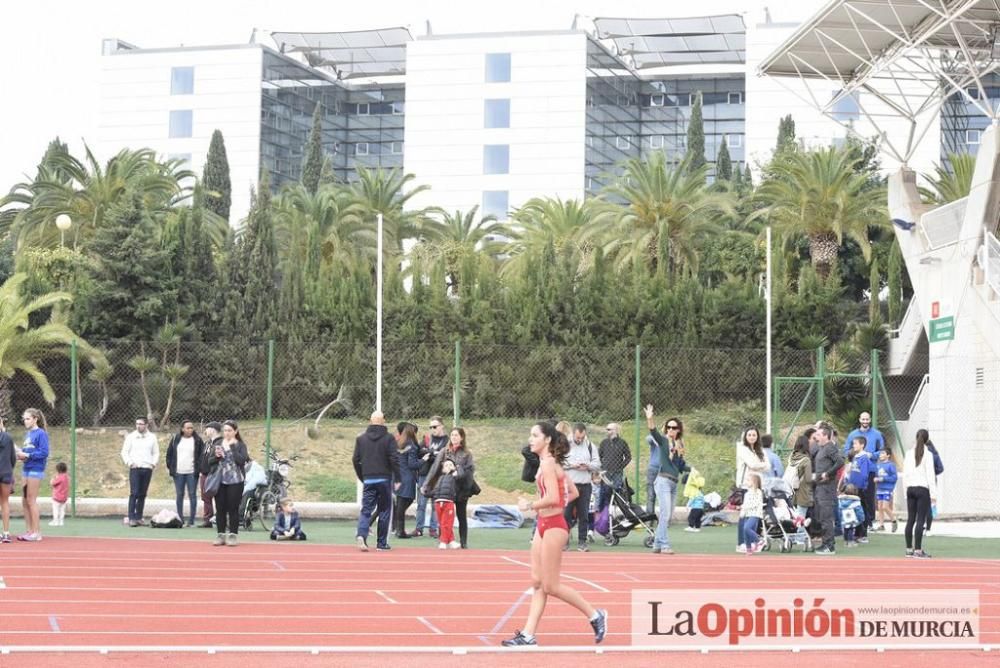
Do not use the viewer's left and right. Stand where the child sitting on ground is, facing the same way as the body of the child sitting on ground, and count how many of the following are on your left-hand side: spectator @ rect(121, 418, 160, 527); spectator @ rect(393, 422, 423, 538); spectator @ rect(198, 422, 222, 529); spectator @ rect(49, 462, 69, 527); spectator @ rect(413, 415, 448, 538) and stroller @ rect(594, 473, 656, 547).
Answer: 3

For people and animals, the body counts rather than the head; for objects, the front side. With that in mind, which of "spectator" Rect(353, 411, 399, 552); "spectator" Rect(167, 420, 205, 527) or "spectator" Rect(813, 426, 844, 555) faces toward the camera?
"spectator" Rect(167, 420, 205, 527)

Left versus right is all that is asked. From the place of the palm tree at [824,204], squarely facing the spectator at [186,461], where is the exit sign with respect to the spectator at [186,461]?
left

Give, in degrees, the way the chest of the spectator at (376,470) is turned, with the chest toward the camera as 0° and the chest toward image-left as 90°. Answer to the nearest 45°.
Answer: approximately 180°

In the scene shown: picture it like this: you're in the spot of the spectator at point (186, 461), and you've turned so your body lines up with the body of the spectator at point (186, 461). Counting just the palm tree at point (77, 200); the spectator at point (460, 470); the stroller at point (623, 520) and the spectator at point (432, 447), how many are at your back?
1

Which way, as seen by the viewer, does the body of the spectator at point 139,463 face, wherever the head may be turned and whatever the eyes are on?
toward the camera

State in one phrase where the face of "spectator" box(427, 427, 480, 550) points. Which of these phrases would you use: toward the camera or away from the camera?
toward the camera

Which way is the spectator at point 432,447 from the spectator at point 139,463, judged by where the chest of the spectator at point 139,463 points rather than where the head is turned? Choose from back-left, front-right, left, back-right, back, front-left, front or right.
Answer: front-left

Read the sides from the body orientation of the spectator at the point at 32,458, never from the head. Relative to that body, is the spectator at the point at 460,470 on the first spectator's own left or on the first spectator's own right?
on the first spectator's own left

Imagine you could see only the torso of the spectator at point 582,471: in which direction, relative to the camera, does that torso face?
toward the camera

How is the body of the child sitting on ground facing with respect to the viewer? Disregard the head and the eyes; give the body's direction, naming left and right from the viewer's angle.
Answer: facing the viewer
